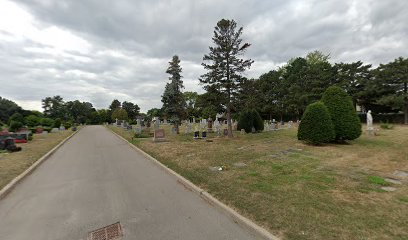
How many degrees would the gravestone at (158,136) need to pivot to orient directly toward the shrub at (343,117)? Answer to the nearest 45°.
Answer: approximately 45° to its left

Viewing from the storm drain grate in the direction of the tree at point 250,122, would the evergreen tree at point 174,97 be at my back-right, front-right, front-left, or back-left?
front-left

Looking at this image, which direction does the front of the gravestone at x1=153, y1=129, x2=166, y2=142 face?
toward the camera

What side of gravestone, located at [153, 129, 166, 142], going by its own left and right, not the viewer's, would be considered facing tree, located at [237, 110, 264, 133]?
left

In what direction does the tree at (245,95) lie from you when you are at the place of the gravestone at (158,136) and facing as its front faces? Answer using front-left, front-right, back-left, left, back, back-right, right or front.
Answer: left

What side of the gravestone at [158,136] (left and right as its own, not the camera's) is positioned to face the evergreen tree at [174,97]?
back

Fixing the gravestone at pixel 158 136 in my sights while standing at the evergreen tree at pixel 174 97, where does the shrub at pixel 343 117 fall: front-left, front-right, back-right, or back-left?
front-left

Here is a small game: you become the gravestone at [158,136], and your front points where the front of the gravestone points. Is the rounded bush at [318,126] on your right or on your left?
on your left

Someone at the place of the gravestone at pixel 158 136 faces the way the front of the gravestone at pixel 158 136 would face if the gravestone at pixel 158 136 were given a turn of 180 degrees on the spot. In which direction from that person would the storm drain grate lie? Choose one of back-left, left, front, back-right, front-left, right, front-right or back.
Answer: back

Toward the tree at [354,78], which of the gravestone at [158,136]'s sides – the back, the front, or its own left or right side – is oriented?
left

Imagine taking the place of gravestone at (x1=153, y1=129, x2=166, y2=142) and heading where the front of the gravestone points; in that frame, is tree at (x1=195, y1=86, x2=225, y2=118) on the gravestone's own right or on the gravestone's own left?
on the gravestone's own left
